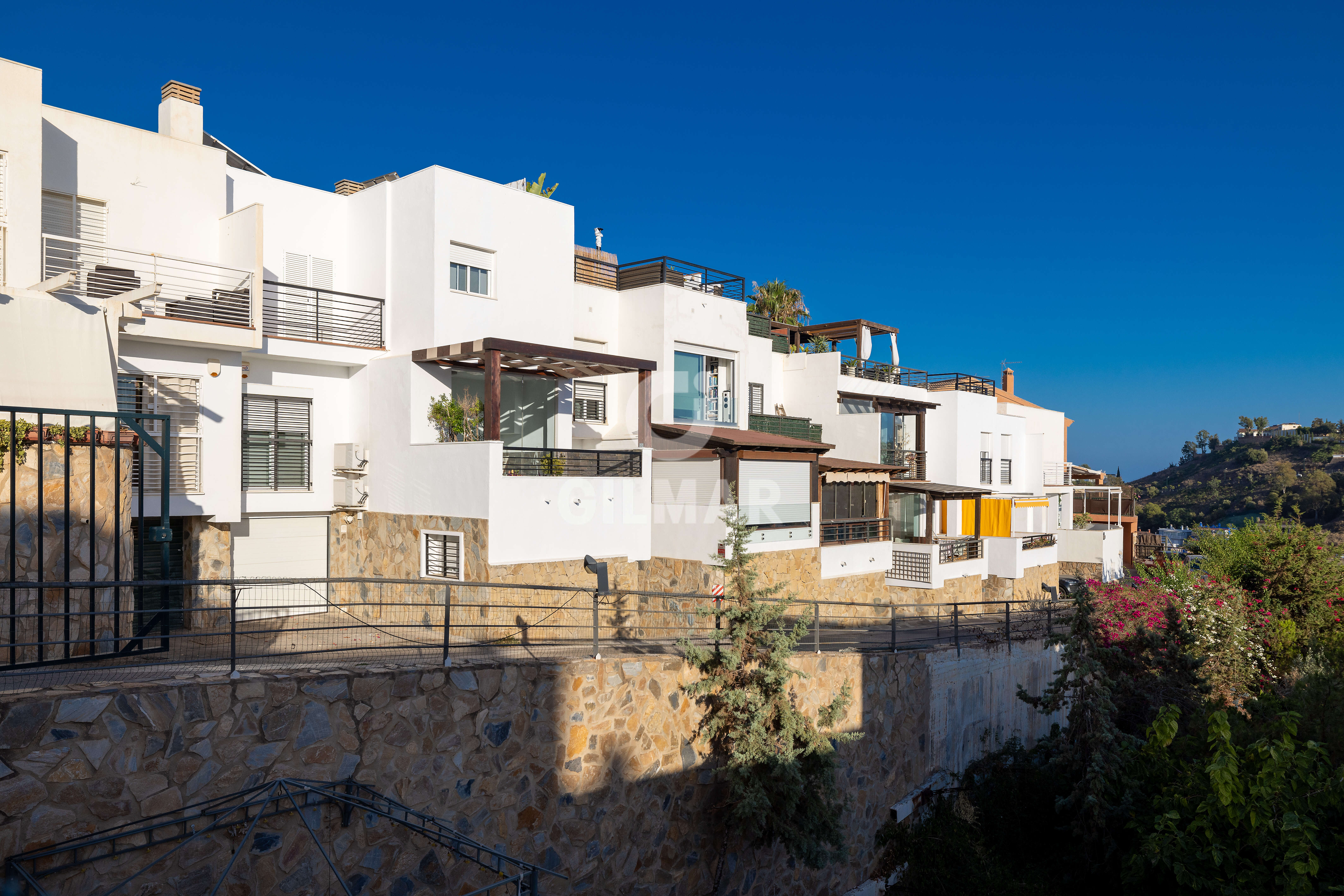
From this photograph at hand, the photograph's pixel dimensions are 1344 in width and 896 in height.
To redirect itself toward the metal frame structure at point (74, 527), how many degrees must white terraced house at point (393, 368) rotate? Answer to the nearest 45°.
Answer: approximately 45° to its right

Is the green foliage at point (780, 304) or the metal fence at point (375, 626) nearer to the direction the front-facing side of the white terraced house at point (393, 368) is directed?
the metal fence

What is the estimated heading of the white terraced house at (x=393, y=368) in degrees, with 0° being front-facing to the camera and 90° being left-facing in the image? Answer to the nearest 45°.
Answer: approximately 315°
